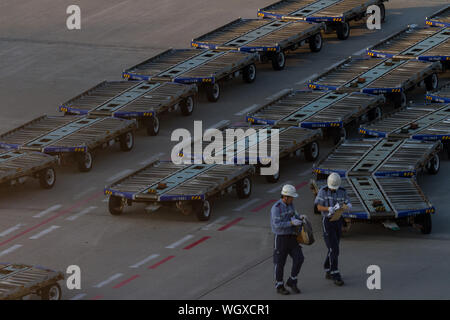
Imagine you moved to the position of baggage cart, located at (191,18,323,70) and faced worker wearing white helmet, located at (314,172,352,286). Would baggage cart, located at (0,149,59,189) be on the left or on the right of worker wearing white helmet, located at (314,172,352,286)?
right

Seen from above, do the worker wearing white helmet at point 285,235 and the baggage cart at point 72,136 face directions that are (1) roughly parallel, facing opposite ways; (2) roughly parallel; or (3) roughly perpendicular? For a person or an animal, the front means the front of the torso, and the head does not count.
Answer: roughly perpendicular

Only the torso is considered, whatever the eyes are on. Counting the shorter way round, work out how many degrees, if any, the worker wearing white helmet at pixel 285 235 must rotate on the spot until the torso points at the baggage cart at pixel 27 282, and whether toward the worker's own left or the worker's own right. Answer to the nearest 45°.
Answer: approximately 135° to the worker's own right

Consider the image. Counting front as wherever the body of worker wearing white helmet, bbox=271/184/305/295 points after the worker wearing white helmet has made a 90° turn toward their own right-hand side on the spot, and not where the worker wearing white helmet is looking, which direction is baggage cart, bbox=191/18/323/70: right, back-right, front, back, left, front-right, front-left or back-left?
back-right

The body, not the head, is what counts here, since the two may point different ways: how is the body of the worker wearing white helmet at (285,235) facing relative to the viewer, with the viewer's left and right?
facing the viewer and to the right of the viewer
